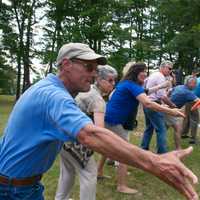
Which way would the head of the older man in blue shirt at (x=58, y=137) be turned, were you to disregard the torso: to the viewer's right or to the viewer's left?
to the viewer's right

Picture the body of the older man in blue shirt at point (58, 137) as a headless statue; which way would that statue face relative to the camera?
to the viewer's right
